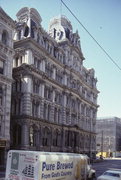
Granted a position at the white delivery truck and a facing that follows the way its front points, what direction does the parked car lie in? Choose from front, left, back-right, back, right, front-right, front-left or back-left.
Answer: front

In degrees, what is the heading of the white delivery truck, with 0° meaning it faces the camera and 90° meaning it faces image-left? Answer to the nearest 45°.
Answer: approximately 225°
